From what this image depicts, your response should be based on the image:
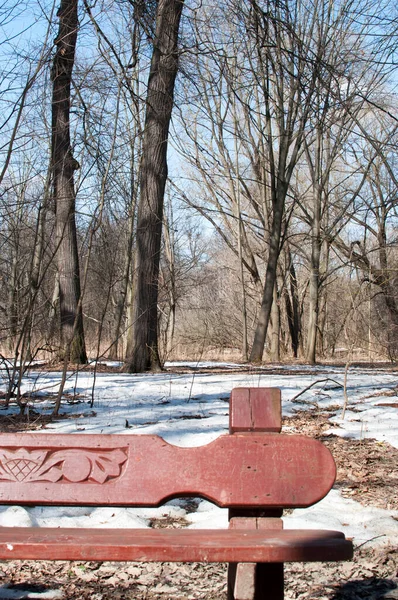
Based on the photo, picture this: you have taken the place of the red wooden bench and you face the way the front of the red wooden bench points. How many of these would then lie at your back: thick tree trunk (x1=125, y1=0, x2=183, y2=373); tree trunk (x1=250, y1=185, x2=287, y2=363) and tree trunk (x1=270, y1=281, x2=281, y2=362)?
3

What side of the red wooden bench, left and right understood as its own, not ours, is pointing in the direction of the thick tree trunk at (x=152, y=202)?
back

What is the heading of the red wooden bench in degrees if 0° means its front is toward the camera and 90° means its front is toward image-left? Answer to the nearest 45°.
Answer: approximately 0°

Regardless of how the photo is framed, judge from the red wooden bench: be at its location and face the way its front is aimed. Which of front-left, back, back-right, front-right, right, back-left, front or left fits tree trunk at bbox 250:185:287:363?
back

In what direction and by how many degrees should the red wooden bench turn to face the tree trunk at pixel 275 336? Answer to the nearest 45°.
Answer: approximately 180°
